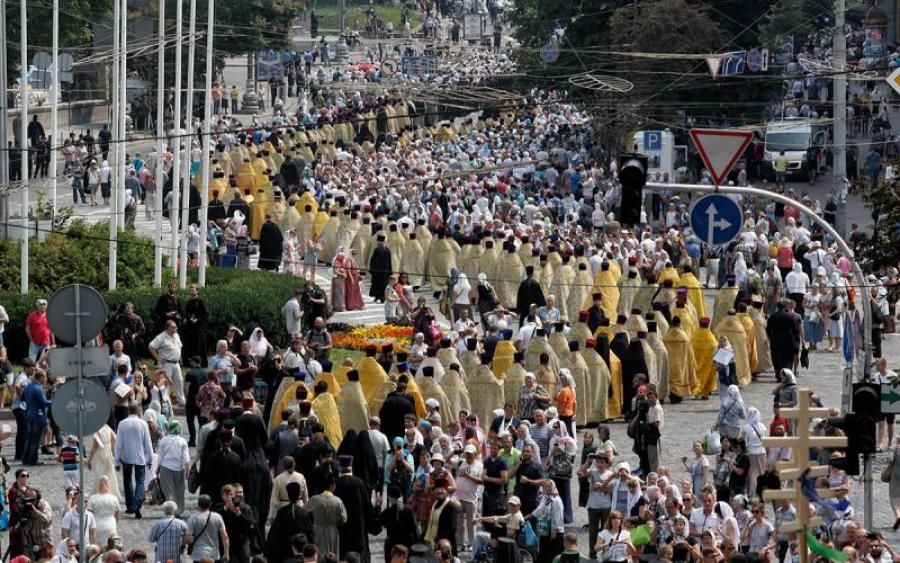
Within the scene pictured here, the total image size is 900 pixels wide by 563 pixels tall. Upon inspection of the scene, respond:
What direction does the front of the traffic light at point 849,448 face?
to the viewer's left

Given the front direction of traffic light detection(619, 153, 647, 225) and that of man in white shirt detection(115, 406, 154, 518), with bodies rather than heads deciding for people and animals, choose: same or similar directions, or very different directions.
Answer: very different directions

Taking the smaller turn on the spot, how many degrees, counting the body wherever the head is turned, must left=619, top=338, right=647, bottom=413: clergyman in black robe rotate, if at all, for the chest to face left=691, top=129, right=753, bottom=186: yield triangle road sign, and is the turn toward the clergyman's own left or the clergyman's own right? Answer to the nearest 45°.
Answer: approximately 180°

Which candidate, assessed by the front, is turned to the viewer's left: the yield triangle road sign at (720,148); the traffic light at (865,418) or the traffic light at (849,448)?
the traffic light at (849,448)

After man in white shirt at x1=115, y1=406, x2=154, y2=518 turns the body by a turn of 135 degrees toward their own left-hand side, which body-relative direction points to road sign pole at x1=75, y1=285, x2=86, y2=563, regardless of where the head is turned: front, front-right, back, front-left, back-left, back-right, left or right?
front-left

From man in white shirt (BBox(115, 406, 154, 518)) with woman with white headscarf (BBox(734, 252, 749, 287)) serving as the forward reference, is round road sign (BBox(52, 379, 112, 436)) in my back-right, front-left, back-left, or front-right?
back-right
